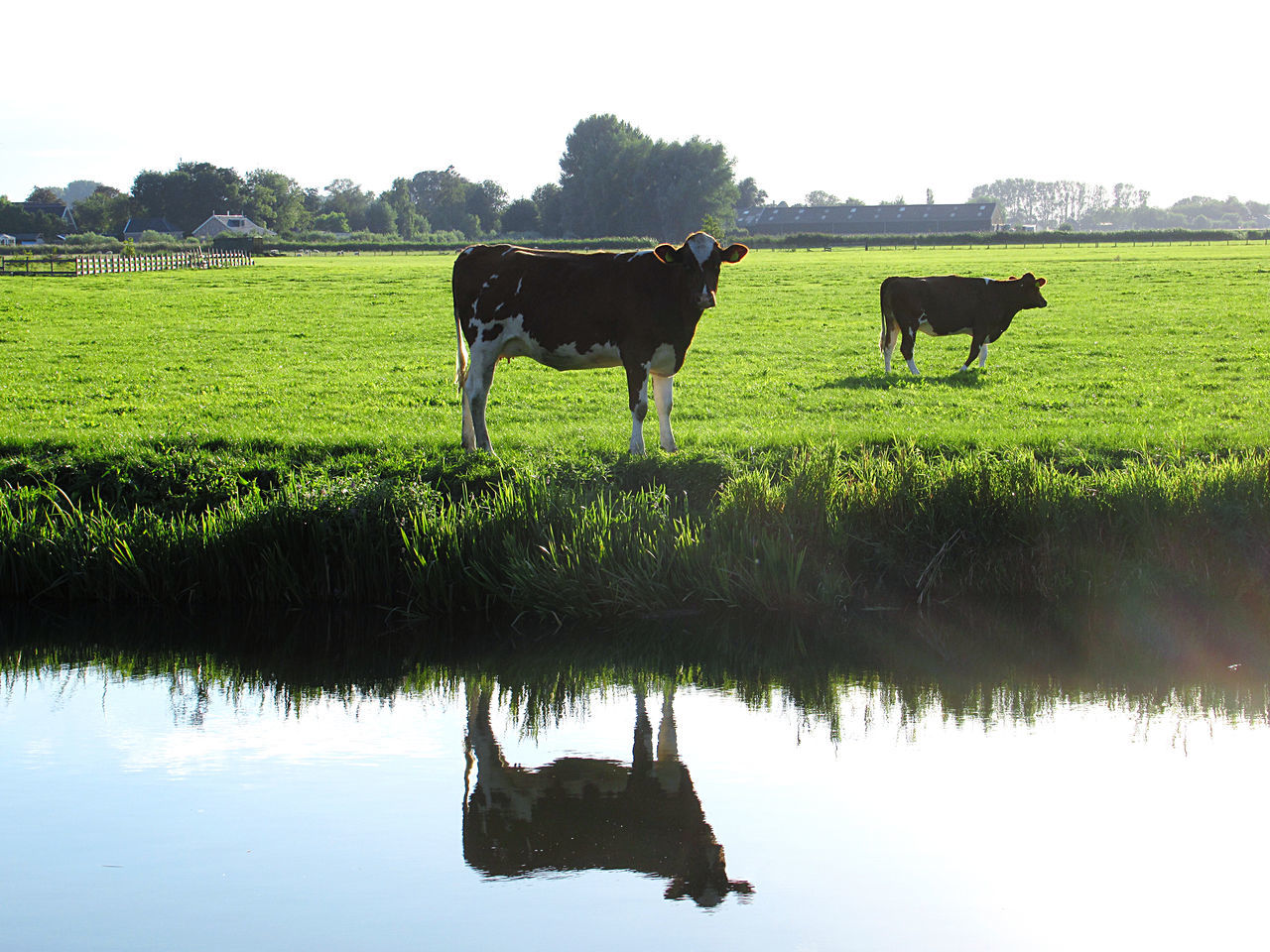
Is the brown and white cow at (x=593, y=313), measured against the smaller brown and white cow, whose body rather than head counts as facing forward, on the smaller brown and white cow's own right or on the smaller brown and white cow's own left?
on the smaller brown and white cow's own right

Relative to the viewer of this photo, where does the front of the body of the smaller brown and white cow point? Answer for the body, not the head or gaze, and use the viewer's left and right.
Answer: facing to the right of the viewer

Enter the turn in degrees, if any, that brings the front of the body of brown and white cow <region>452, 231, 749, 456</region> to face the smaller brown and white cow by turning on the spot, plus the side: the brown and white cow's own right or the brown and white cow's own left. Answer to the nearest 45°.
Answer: approximately 45° to the brown and white cow's own left

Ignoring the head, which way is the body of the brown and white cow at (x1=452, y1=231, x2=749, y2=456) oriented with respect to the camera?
to the viewer's right

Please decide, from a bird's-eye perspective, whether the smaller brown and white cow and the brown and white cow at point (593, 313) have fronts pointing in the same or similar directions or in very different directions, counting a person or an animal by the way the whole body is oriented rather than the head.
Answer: same or similar directions

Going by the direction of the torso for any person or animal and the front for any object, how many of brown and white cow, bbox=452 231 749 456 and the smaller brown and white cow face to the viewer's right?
2
